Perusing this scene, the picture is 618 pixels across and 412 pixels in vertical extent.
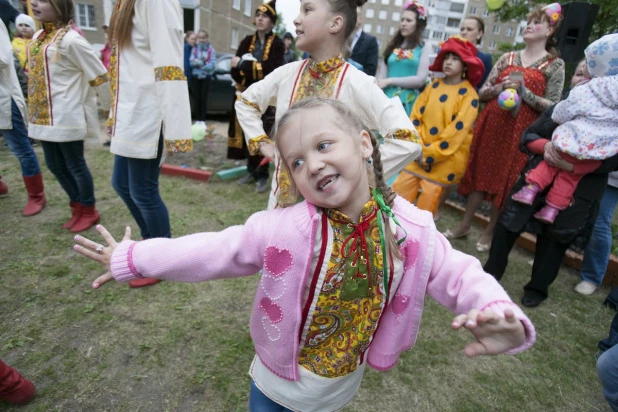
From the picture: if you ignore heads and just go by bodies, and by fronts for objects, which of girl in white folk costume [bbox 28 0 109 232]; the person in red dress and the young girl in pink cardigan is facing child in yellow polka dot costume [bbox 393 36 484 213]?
the person in red dress

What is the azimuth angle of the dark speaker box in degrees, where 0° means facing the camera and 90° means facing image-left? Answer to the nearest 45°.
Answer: approximately 45°

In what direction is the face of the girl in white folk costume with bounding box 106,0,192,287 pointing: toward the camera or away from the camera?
away from the camera

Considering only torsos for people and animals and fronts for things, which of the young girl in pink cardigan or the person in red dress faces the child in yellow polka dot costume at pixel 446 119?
the person in red dress

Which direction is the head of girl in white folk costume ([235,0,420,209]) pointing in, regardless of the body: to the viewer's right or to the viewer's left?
to the viewer's left

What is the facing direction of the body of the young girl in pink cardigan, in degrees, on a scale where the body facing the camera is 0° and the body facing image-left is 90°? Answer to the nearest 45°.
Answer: approximately 0°
